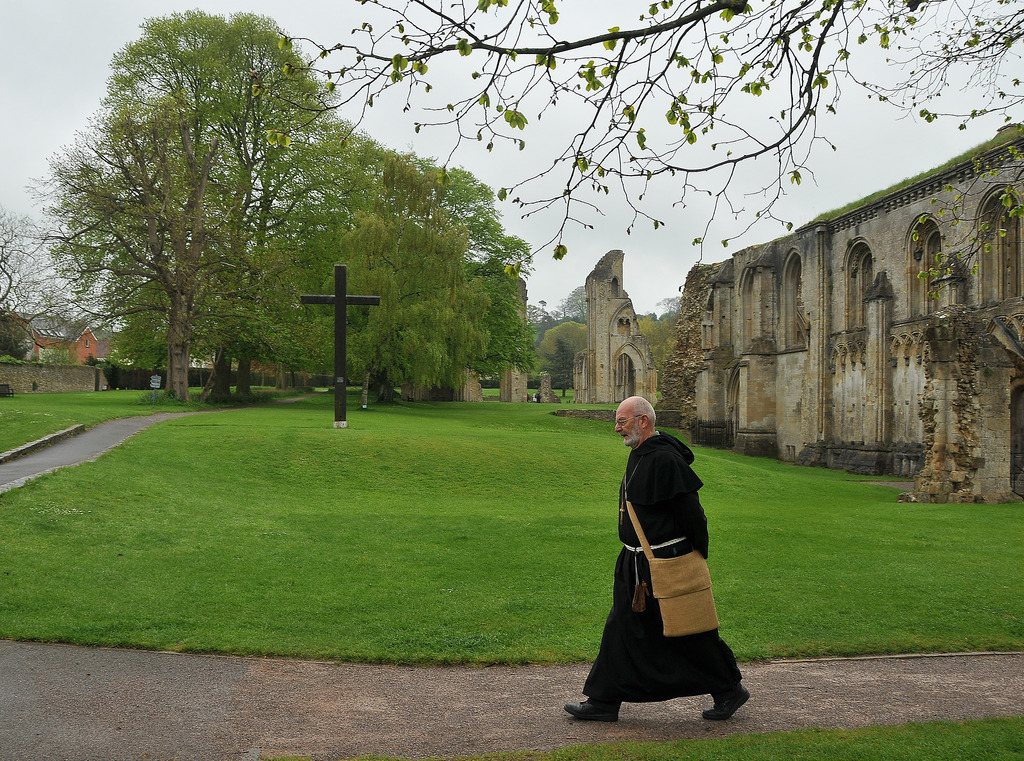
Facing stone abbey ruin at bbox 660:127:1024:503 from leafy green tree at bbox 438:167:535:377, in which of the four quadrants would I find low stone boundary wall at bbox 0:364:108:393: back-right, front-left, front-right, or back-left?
back-right

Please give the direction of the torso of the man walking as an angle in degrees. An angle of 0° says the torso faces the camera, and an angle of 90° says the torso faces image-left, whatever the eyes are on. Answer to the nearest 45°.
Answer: approximately 90°

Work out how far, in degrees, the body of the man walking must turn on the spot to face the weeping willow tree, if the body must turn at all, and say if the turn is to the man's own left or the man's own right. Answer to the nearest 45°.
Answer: approximately 90° to the man's own right

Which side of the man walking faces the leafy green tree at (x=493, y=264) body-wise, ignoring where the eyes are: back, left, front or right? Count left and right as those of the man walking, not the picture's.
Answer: right

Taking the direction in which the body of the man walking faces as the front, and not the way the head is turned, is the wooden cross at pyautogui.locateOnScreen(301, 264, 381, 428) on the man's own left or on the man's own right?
on the man's own right

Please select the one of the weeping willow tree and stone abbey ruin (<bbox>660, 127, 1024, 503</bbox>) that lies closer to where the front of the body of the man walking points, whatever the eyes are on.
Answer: the weeping willow tree
